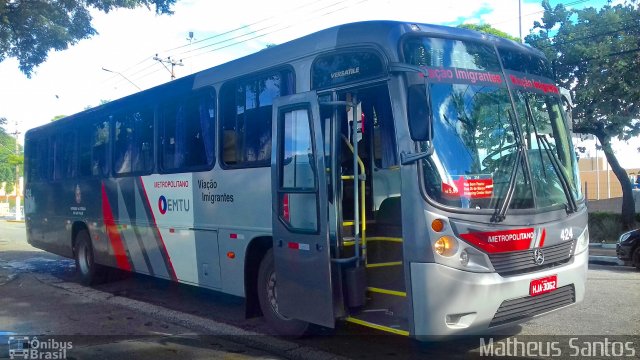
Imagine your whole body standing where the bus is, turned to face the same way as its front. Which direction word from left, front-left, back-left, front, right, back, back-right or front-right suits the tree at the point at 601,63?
left

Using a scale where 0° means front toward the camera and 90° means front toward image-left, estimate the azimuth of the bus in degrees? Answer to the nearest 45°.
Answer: approximately 315°

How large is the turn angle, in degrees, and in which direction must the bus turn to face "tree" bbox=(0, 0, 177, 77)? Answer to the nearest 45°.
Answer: approximately 180°

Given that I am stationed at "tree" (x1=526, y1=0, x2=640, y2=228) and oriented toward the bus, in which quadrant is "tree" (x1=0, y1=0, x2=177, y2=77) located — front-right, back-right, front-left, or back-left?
front-right
